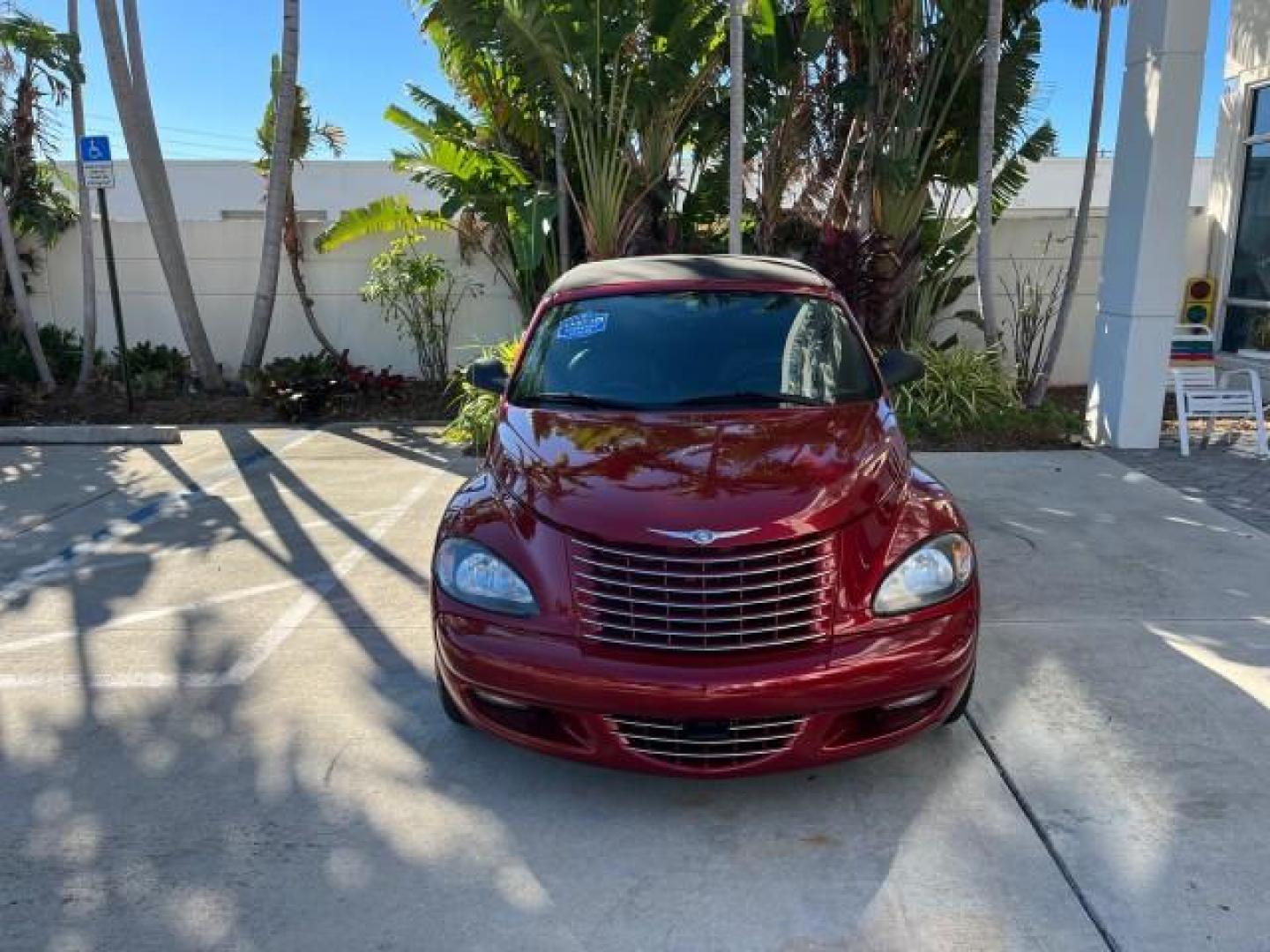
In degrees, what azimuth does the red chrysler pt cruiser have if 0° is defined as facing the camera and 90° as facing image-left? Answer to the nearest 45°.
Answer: approximately 0°

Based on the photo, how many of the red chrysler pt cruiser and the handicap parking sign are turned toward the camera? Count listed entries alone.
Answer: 2

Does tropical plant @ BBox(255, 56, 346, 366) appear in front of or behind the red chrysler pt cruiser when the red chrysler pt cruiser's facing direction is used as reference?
behind

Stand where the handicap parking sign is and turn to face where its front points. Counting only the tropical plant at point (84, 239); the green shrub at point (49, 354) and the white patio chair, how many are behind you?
2

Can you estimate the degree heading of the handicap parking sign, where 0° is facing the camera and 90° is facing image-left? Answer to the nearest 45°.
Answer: approximately 0°

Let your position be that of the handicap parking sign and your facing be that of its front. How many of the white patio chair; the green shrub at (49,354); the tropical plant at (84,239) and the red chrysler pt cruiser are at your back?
2

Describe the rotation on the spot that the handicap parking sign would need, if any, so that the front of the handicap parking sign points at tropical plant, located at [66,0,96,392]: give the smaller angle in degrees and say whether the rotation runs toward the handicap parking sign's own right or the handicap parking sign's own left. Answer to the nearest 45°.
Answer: approximately 180°

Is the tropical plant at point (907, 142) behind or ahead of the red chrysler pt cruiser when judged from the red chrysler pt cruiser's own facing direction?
behind

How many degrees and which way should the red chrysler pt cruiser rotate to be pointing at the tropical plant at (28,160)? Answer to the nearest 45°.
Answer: approximately 135° to its right

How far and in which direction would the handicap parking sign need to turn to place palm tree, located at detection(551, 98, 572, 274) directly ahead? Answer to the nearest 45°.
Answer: approximately 90° to its left

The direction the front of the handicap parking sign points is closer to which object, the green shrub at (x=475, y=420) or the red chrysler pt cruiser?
the red chrysler pt cruiser

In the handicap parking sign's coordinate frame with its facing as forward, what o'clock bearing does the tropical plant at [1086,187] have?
The tropical plant is roughly at 10 o'clock from the handicap parking sign.
